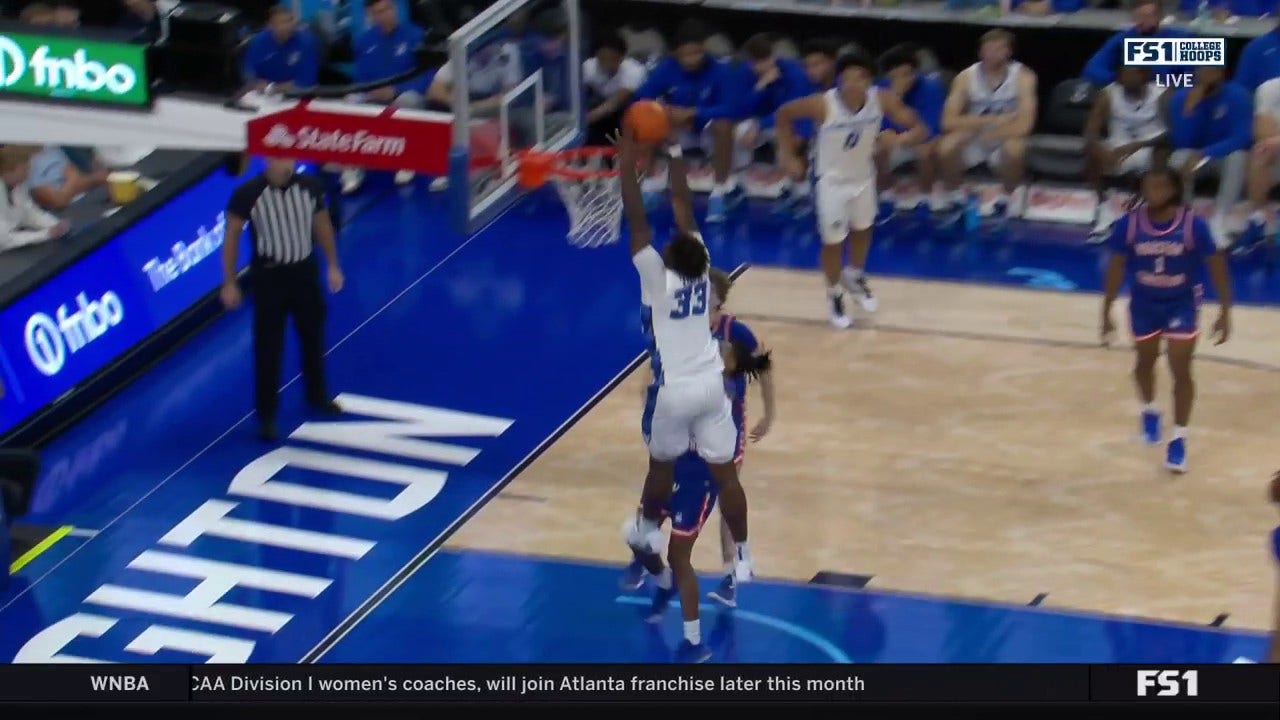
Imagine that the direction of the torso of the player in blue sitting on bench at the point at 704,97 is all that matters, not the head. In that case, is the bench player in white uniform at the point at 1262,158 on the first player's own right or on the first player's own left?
on the first player's own left

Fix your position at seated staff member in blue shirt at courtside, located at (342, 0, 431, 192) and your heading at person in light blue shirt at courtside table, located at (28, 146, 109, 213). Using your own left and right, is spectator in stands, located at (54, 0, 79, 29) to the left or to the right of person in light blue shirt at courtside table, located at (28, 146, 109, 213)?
right

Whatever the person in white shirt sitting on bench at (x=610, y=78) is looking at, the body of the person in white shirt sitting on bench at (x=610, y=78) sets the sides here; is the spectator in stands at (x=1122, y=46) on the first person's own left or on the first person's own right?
on the first person's own left

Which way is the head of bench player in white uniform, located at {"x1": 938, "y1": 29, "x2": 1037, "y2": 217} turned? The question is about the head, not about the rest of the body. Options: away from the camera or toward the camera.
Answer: toward the camera

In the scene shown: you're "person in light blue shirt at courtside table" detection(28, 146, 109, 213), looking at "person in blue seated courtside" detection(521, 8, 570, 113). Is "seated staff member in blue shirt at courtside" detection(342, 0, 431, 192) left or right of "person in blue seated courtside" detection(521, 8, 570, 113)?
left

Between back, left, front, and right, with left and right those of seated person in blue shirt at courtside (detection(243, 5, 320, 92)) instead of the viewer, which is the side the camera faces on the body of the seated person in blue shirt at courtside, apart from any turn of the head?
front

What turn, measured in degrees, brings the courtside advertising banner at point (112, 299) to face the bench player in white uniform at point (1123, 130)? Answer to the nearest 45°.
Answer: approximately 45° to its left

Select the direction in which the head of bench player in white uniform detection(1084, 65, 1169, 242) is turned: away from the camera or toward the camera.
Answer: toward the camera

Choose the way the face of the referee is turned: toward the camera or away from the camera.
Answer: toward the camera

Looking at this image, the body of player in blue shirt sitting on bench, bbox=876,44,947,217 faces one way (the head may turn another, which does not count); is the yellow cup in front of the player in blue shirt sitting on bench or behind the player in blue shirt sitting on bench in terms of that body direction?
in front

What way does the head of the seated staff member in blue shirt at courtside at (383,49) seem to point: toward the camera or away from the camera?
toward the camera

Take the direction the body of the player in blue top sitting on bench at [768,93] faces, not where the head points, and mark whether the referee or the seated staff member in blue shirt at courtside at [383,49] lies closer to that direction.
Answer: the referee

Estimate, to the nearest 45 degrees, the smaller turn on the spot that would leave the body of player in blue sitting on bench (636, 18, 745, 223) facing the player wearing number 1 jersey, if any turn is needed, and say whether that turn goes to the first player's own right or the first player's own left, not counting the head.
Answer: approximately 45° to the first player's own left

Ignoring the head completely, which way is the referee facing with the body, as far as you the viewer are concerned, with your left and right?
facing the viewer and to the right of the viewer

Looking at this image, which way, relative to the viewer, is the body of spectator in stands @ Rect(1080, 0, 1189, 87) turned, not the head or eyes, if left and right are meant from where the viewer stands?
facing the viewer
